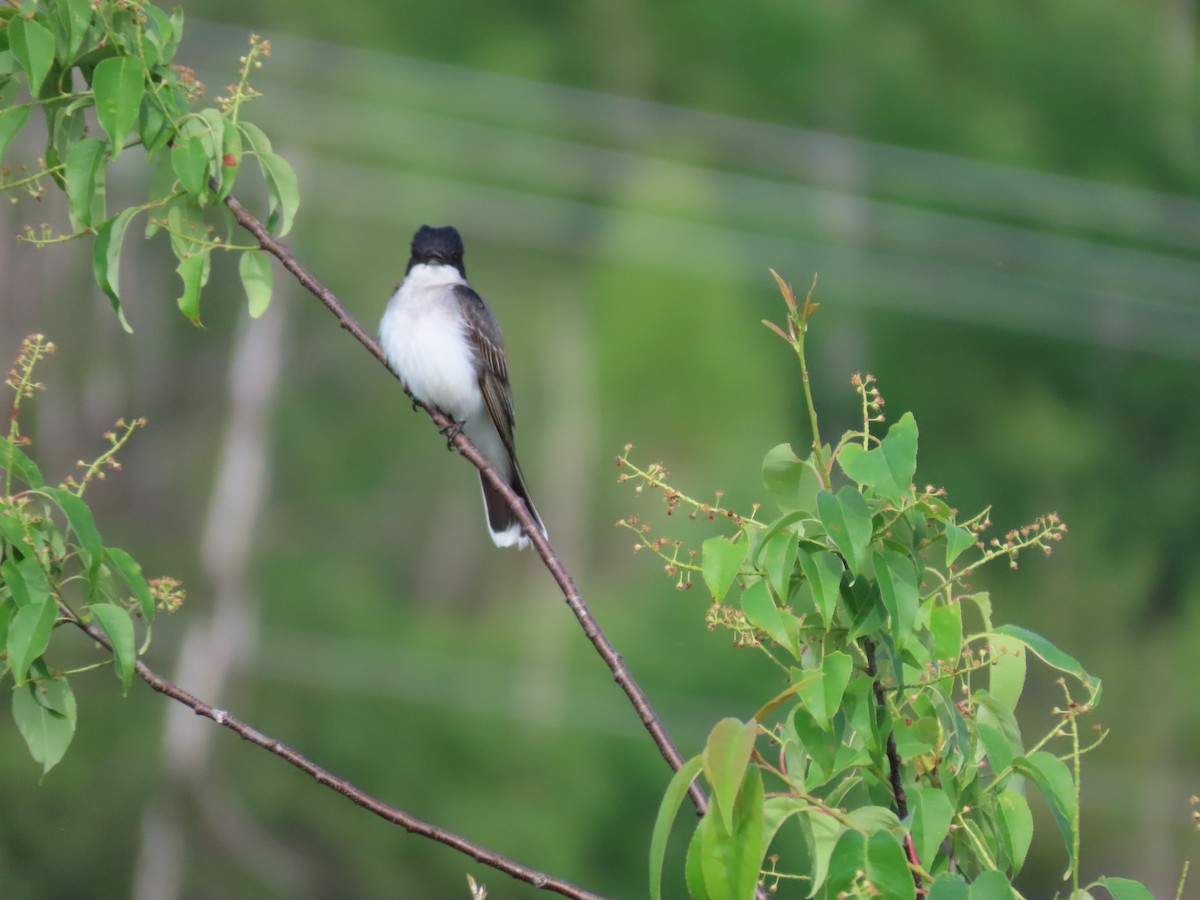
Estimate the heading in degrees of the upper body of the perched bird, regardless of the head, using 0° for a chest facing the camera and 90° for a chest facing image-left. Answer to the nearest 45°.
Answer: approximately 45°

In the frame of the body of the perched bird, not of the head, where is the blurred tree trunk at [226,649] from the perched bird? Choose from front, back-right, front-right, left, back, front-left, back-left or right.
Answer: back-right

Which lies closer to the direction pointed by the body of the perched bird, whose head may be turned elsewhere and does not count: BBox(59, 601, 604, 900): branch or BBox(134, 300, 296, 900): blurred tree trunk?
the branch
